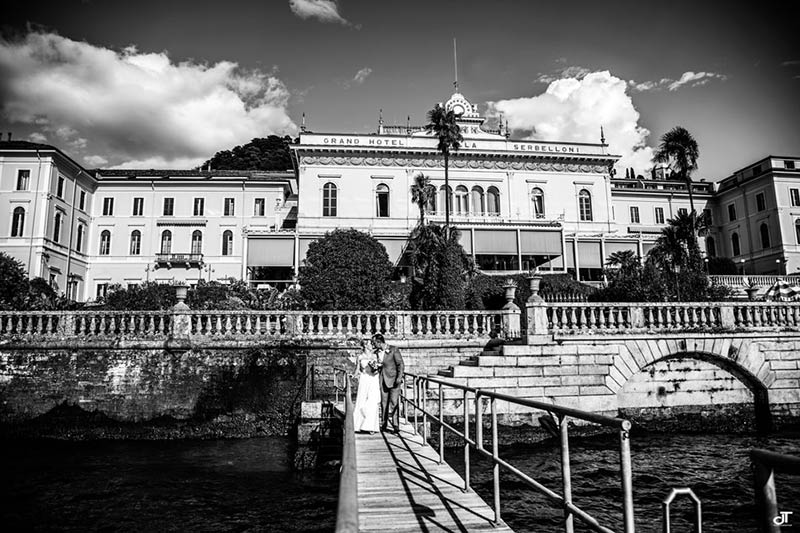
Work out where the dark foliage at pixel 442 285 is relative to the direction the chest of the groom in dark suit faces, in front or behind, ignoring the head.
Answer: behind

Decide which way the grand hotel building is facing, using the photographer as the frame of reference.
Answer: facing the viewer

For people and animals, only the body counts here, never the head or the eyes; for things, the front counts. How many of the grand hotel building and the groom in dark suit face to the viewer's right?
0

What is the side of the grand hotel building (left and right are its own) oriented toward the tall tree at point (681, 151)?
left

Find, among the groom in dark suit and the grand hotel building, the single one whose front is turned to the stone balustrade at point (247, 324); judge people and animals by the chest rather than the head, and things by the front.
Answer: the grand hotel building

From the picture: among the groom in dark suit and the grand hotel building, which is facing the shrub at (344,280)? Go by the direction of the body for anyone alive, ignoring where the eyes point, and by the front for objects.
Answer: the grand hotel building

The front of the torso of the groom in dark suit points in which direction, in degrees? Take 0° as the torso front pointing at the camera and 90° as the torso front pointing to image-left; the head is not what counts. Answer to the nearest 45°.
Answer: approximately 45°

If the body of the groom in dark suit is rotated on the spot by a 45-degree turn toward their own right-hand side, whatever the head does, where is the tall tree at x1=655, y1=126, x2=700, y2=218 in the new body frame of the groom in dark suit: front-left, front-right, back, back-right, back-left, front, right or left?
back-right

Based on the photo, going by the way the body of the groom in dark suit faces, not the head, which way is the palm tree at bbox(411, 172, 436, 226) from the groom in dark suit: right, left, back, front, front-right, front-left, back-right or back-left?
back-right

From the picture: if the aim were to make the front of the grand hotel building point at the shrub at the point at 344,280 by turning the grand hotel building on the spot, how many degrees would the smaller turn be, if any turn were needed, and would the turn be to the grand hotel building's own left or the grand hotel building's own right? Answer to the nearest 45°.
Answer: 0° — it already faces it

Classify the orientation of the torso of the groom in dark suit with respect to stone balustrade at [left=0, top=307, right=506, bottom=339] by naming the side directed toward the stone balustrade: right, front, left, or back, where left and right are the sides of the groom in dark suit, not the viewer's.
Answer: right

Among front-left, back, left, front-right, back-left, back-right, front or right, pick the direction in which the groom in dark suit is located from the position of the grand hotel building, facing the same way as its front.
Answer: front

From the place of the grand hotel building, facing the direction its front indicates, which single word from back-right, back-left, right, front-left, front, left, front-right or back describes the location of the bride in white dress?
front

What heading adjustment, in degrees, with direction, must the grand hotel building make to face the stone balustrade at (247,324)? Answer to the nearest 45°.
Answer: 0° — it already faces it

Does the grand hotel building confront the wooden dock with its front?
yes
